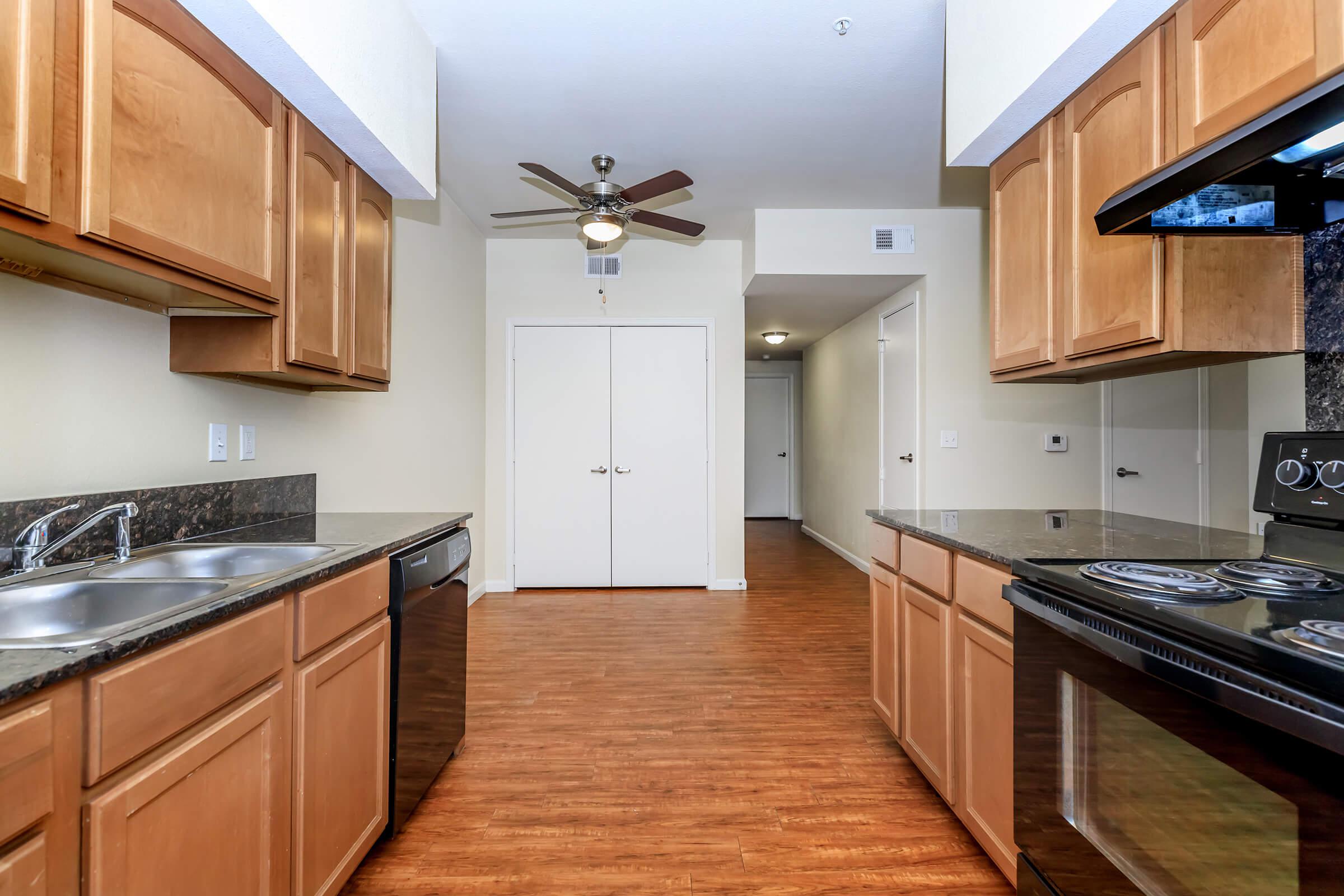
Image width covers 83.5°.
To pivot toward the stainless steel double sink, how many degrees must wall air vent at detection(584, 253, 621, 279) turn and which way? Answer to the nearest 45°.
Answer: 0° — it already faces it

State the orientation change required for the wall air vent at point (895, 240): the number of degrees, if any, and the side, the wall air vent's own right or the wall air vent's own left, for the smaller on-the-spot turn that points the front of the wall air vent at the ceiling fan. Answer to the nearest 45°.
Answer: approximately 45° to the wall air vent's own right

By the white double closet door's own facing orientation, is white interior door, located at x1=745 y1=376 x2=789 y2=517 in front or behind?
behind

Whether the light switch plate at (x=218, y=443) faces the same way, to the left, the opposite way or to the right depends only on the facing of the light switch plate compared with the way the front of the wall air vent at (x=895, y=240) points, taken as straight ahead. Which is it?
to the left

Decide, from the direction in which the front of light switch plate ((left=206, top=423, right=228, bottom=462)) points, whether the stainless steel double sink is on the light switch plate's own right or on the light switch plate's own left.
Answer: on the light switch plate's own right

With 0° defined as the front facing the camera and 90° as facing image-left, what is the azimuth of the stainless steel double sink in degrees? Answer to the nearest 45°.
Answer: approximately 315°

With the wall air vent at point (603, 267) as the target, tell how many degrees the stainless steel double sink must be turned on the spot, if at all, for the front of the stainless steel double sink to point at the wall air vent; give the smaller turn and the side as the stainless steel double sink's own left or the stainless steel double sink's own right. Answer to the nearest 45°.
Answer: approximately 90° to the stainless steel double sink's own left

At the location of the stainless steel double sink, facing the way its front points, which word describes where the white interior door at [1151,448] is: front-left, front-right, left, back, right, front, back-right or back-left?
front-left

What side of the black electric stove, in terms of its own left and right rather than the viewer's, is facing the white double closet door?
right

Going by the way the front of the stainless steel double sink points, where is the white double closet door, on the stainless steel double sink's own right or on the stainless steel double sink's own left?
on the stainless steel double sink's own left

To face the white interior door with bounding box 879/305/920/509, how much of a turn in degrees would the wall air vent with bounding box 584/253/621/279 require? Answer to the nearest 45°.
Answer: approximately 90° to its left

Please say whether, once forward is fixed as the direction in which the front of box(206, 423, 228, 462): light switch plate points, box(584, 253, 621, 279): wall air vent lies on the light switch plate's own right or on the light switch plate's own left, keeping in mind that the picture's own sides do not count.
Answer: on the light switch plate's own left
